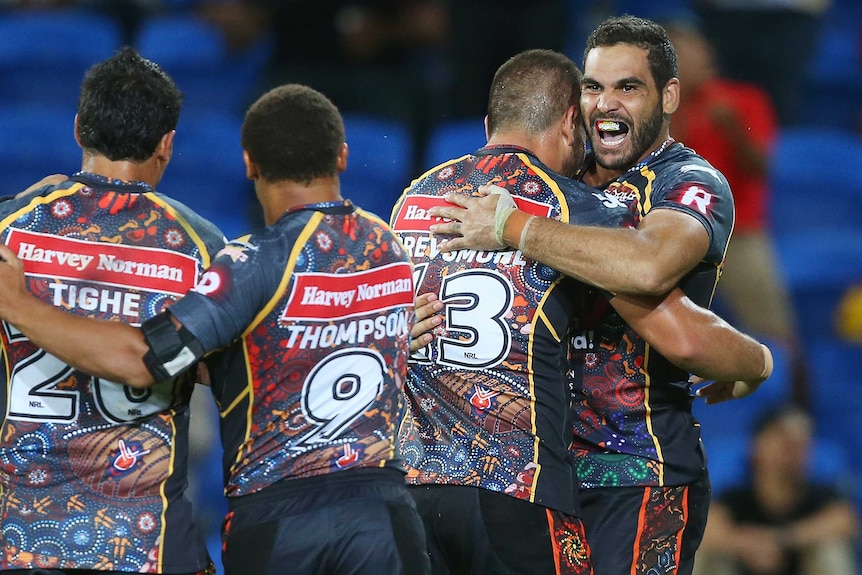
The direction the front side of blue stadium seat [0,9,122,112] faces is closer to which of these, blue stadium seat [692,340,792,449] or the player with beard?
the player with beard

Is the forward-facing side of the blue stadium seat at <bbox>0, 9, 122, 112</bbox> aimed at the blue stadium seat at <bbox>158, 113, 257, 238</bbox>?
no

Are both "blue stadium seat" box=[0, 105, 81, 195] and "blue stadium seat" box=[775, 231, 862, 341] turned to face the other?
no

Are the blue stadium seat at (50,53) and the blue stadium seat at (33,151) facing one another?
no

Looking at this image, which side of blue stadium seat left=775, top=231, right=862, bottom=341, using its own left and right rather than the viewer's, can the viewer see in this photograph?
front

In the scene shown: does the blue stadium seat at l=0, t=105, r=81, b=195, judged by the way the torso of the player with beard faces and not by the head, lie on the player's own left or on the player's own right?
on the player's own right

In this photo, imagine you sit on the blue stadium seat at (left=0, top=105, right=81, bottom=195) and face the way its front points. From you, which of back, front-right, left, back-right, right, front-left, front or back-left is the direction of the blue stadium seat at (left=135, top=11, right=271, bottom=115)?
back-left

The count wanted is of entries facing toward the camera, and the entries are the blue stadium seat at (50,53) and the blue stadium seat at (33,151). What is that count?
2

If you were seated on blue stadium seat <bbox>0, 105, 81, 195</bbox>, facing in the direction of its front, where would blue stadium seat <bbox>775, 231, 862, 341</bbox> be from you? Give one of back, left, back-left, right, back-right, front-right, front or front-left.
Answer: left

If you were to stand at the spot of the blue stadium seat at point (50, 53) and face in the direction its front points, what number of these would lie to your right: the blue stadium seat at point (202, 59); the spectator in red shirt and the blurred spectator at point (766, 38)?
0

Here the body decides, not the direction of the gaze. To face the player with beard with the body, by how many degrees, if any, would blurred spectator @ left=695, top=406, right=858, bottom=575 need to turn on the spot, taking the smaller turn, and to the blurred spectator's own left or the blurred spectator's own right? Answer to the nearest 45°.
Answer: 0° — they already face them

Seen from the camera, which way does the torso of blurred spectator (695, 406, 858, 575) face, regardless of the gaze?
toward the camera

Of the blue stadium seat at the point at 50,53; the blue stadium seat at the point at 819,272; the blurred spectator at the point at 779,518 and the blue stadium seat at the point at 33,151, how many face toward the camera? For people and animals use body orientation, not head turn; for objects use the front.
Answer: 4

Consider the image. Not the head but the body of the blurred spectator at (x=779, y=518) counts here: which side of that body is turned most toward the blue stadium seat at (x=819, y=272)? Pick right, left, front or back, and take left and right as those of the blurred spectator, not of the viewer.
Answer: back

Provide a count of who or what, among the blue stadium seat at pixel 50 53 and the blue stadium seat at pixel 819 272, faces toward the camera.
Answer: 2

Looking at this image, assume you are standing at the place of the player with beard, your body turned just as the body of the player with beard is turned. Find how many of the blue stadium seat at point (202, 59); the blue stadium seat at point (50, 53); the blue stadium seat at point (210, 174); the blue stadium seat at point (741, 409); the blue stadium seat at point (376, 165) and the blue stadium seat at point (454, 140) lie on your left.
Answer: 0

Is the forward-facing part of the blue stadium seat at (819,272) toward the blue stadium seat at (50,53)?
no

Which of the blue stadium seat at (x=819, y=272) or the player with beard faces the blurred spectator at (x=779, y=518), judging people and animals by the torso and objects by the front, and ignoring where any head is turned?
the blue stadium seat

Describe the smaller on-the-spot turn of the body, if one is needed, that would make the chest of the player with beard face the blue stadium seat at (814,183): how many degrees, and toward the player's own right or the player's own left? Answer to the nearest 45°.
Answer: approximately 135° to the player's own right

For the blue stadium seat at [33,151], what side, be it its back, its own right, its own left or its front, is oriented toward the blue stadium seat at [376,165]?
left

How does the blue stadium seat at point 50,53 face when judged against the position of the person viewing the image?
facing the viewer

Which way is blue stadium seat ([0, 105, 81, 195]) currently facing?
toward the camera
